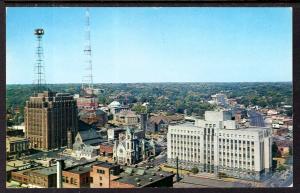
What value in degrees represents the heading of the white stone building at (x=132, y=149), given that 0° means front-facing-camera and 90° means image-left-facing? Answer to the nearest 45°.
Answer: approximately 45°

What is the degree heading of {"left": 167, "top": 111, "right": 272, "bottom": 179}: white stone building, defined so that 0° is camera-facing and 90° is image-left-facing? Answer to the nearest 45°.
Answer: approximately 45°
